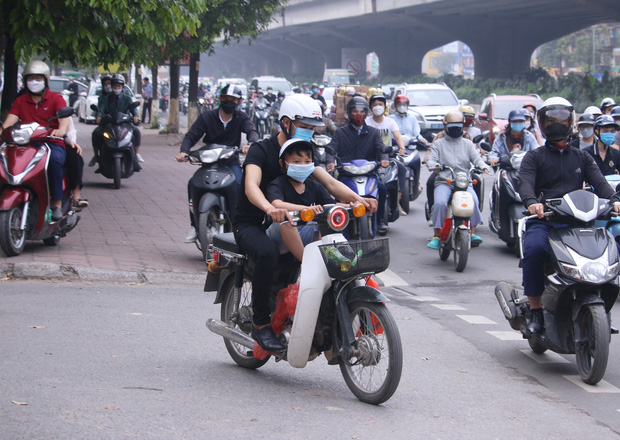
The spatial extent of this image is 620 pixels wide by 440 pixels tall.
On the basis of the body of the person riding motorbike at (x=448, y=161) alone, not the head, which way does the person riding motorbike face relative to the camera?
toward the camera

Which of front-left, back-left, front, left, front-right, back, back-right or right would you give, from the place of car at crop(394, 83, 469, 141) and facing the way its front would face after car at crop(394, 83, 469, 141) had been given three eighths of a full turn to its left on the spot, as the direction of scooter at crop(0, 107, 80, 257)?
back-right

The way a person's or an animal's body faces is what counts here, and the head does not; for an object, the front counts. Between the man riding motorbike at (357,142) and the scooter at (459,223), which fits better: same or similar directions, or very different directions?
same or similar directions

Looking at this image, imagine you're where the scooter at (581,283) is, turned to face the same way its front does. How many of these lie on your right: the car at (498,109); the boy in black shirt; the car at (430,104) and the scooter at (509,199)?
1

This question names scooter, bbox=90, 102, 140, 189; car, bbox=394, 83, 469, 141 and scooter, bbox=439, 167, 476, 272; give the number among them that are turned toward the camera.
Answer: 3

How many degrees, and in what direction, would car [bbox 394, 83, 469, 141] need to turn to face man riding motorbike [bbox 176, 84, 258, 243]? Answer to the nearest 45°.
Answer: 0° — it already faces them

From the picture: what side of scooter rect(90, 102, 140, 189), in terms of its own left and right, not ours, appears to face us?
front

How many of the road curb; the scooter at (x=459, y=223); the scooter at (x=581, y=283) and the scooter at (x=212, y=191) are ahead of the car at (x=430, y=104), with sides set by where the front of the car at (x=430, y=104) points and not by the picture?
4

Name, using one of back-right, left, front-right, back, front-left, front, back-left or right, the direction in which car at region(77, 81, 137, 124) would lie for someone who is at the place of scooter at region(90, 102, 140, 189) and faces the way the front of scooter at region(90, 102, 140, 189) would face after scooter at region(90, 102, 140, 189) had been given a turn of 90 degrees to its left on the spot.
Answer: left

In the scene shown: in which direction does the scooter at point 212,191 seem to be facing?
toward the camera

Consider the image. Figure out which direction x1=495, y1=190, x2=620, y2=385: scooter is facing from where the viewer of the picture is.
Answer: facing the viewer and to the right of the viewer

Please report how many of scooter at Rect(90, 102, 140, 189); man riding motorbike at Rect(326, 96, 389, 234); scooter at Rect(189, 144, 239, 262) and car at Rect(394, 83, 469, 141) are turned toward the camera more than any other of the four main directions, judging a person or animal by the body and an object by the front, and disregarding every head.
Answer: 4

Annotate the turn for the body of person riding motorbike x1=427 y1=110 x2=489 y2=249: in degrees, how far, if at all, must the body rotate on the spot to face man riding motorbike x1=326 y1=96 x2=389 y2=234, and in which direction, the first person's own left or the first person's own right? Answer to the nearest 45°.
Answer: approximately 90° to the first person's own right

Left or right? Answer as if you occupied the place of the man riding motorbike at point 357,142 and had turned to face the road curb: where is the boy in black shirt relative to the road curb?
left

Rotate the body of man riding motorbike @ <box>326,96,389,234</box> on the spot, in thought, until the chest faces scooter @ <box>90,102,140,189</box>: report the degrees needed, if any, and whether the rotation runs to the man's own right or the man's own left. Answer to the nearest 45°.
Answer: approximately 135° to the man's own right

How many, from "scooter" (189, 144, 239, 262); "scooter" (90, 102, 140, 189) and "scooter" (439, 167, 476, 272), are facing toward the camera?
3

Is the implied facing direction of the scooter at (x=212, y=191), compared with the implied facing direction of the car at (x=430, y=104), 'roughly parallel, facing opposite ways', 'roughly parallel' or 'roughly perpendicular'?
roughly parallel
